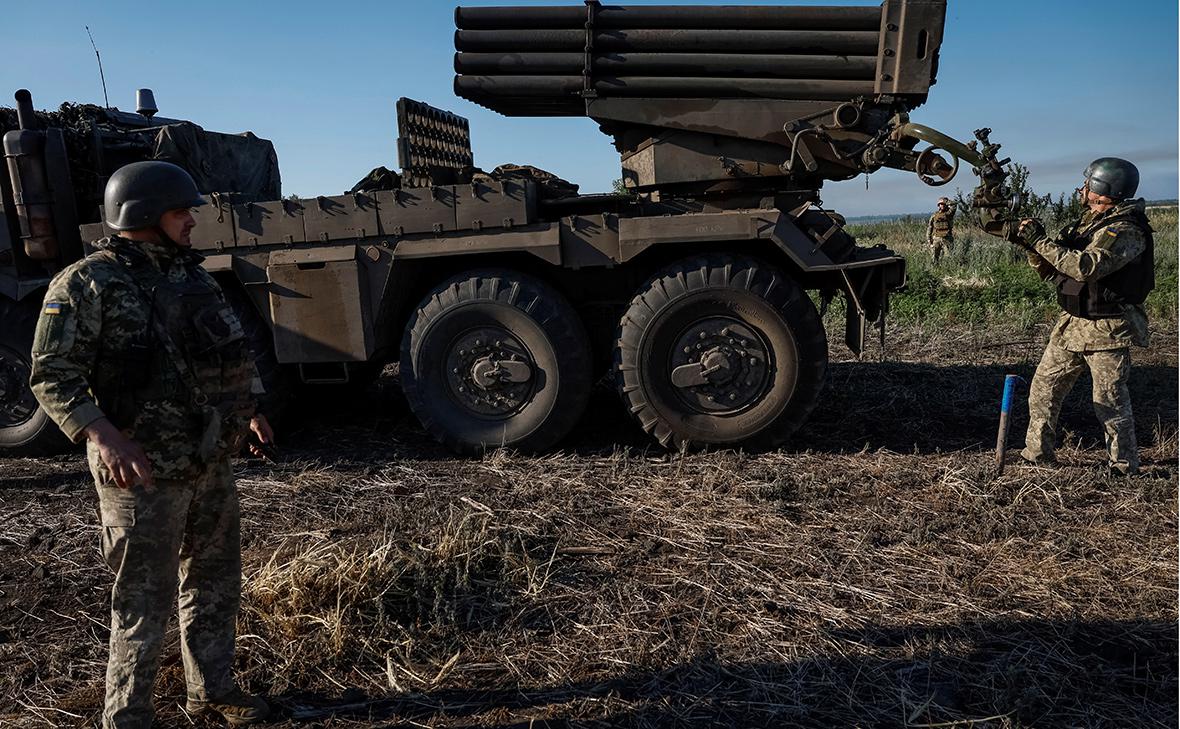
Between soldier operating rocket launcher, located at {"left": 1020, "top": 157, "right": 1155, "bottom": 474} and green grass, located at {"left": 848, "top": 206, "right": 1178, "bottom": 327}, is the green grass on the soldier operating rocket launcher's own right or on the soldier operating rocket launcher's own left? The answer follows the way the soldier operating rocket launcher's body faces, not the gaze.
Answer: on the soldier operating rocket launcher's own right

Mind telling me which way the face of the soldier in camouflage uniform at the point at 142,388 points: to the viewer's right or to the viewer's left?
to the viewer's right

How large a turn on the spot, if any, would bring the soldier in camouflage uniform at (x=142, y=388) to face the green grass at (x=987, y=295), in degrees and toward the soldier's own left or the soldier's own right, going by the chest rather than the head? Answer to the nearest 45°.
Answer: approximately 90° to the soldier's own left

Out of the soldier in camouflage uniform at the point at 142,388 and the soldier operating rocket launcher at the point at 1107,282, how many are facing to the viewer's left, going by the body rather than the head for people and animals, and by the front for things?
1

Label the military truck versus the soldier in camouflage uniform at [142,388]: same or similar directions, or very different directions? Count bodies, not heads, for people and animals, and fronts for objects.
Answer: very different directions

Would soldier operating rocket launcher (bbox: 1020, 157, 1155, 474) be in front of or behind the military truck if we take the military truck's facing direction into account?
behind

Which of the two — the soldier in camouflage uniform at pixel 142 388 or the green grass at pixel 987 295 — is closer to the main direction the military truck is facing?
the soldier in camouflage uniform

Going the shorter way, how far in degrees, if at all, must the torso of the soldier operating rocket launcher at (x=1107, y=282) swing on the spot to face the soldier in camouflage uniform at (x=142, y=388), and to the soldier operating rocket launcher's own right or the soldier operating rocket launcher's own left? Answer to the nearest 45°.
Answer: approximately 45° to the soldier operating rocket launcher's own left

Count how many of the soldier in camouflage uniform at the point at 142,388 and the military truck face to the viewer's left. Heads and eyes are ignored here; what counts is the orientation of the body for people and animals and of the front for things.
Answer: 1

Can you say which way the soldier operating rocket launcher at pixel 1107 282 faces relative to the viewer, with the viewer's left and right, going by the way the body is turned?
facing to the left of the viewer

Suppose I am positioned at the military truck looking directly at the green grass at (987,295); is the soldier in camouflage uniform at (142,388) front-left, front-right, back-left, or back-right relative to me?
back-right

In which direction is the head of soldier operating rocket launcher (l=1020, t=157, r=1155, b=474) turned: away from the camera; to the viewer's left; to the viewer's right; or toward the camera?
to the viewer's left

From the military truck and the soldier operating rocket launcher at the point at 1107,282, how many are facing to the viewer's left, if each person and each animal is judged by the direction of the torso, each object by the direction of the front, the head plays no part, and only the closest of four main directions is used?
2

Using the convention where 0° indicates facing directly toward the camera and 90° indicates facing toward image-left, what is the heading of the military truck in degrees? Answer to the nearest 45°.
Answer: approximately 90°

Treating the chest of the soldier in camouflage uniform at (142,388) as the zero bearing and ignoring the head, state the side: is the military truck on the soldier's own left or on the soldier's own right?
on the soldier's own left

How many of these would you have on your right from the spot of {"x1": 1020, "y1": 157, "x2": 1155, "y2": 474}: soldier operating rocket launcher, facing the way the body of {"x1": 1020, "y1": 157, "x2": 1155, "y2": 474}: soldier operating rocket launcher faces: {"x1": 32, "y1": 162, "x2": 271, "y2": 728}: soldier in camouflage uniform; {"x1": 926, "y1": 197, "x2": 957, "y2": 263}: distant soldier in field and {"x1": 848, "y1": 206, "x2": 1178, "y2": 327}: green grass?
2

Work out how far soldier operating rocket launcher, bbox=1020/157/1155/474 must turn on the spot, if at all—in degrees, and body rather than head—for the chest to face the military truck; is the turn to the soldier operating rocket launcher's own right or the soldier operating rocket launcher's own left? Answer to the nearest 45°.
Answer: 0° — they already face it
